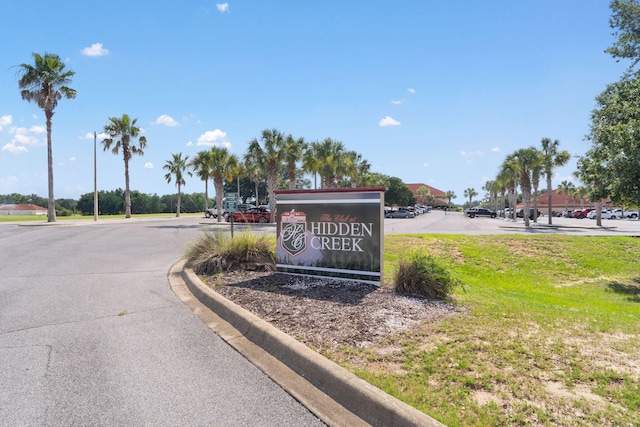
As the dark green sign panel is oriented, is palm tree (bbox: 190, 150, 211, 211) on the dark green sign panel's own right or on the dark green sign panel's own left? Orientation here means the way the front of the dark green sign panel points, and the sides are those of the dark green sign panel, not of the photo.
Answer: on the dark green sign panel's own right

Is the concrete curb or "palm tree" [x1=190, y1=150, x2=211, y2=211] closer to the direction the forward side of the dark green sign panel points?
the concrete curb

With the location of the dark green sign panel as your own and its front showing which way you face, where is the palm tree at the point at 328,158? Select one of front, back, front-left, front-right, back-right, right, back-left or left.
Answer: back-right

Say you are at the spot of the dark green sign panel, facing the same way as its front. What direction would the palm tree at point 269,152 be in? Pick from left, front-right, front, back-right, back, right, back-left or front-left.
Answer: back-right

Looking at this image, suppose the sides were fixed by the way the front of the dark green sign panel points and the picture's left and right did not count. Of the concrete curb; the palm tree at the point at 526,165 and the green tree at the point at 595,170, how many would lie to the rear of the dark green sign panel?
2

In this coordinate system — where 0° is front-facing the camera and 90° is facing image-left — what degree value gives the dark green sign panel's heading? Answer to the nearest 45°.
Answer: approximately 45°

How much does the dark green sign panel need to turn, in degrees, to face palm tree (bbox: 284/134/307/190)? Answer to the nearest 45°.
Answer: approximately 135° to its right

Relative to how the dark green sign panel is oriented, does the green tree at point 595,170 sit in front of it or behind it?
behind

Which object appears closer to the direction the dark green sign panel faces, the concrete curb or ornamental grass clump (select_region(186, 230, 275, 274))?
the concrete curb

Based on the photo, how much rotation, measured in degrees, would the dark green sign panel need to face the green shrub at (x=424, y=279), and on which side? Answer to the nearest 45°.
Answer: approximately 90° to its left

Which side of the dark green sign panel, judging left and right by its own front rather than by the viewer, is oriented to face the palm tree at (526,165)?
back

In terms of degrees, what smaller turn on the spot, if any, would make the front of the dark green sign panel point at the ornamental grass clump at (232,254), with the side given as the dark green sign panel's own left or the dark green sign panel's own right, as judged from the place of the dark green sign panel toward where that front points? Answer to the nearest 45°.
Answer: approximately 90° to the dark green sign panel's own right
